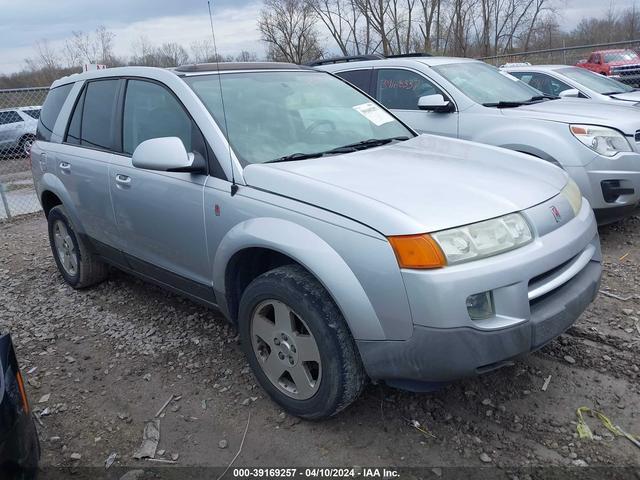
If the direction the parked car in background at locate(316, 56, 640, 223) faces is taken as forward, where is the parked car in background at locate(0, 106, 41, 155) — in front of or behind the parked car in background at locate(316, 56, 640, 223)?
behind

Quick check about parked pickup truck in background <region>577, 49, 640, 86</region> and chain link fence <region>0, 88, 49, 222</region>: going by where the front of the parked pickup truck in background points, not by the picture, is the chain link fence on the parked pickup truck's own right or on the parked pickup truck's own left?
on the parked pickup truck's own right

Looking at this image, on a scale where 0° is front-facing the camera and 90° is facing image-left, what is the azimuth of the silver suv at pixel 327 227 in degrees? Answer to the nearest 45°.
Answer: approximately 315°

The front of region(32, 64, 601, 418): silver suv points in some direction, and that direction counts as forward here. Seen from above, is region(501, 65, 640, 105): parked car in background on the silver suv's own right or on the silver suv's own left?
on the silver suv's own left

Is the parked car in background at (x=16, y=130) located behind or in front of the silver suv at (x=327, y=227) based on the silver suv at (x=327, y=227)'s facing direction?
behind

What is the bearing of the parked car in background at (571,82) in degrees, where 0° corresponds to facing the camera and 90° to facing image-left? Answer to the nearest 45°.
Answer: approximately 315°

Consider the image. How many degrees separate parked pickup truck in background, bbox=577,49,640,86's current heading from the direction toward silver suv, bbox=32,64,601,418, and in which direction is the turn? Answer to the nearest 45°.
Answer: approximately 45° to its right

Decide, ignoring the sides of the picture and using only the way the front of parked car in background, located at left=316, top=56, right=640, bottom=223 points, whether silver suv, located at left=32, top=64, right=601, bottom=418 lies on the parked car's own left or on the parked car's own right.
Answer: on the parked car's own right

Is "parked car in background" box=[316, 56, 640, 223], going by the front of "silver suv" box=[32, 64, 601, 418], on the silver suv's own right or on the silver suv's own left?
on the silver suv's own left
